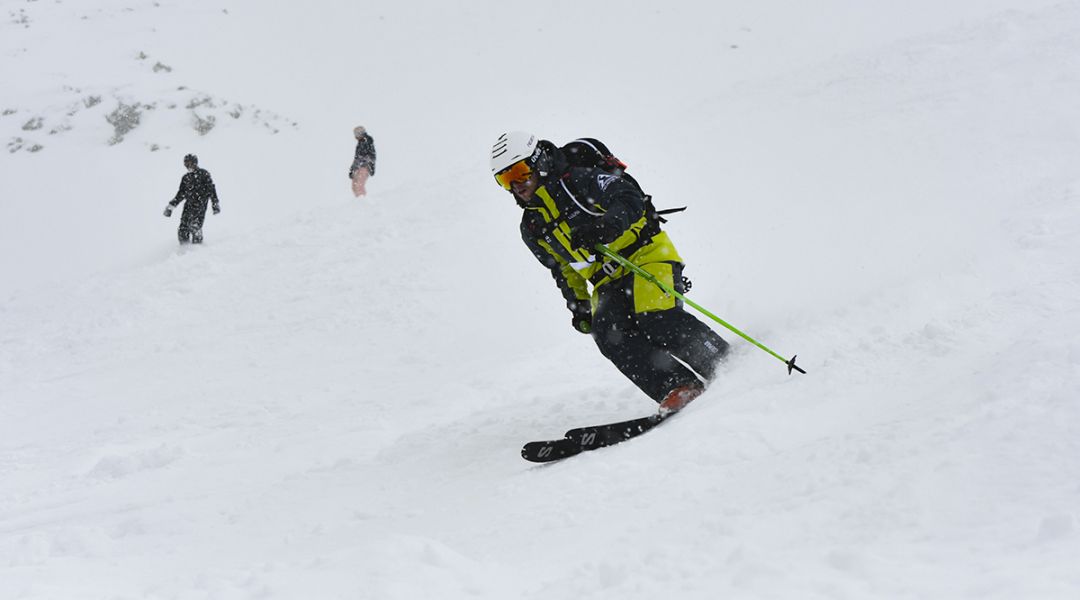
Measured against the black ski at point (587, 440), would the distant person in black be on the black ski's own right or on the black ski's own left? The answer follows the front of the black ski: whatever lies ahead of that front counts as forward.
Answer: on the black ski's own right

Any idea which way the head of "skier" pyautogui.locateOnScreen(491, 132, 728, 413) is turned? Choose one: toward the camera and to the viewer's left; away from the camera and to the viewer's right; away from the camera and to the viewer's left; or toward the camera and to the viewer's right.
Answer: toward the camera and to the viewer's left

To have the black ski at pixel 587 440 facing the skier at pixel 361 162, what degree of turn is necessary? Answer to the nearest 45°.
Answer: approximately 135° to its right

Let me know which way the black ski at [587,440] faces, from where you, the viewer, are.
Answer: facing the viewer and to the left of the viewer
